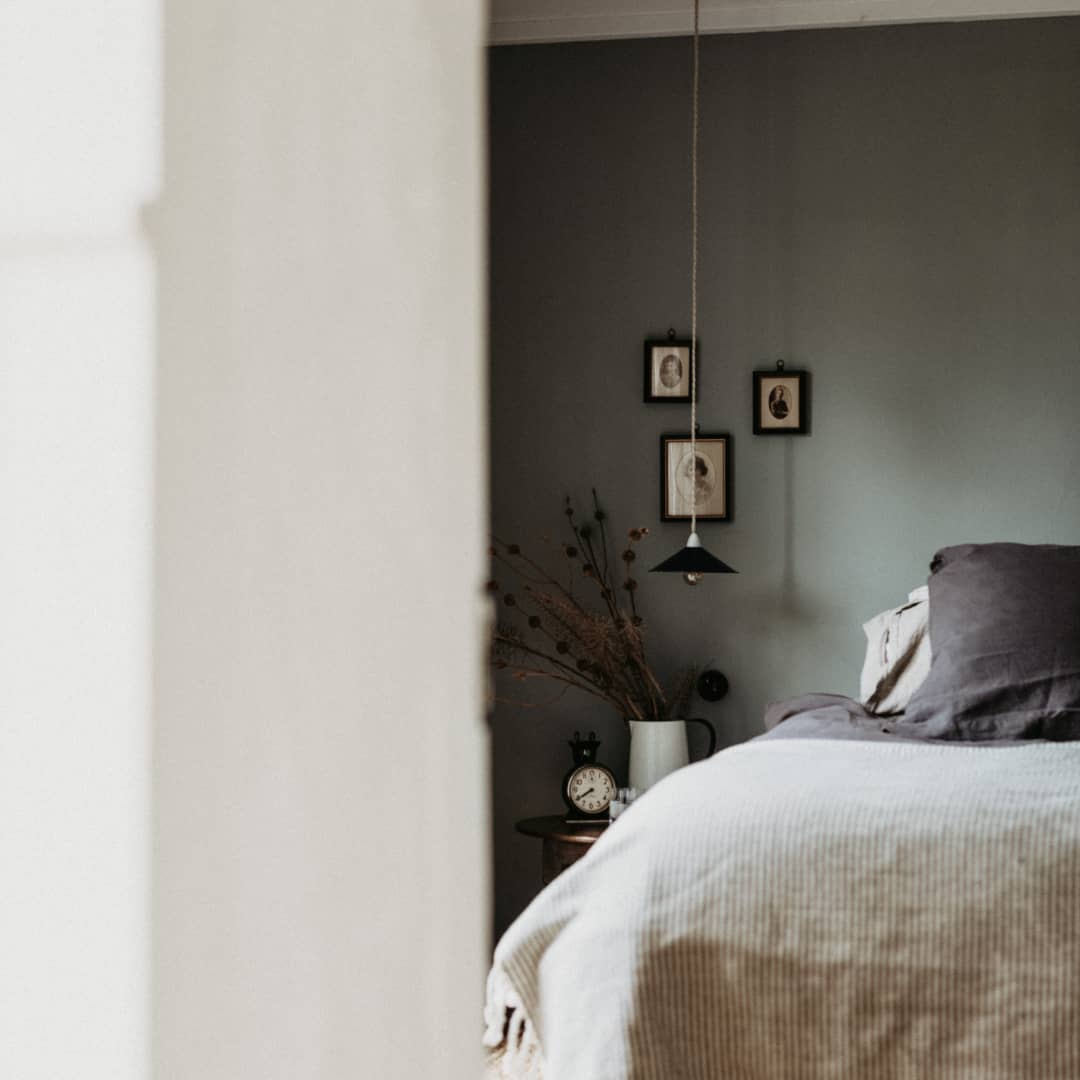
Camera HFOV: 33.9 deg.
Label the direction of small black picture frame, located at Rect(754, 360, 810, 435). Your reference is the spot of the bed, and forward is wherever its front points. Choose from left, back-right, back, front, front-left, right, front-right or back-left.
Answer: back

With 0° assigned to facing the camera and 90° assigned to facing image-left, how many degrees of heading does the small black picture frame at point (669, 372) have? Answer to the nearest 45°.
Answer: approximately 0°

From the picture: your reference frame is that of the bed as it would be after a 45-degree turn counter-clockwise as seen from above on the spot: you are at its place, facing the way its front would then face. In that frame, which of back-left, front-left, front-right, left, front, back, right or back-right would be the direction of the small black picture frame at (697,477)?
back-left

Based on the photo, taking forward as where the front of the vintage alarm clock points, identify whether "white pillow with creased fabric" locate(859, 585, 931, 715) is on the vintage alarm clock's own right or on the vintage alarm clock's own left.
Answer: on the vintage alarm clock's own left
